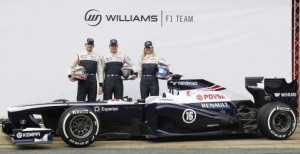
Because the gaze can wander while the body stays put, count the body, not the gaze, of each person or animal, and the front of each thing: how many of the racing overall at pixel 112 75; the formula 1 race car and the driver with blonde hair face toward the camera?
2

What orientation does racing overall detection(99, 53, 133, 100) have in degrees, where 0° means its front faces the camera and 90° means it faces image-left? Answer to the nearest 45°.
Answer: approximately 0°

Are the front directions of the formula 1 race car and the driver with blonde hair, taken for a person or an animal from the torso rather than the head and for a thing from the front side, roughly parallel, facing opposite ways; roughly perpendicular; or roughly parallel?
roughly perpendicular

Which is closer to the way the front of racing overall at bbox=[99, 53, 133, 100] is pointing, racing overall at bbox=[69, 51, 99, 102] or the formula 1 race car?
the formula 1 race car

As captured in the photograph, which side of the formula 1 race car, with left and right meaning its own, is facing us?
left

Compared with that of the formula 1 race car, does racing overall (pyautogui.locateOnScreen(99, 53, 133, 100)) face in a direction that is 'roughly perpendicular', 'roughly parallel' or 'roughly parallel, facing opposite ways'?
roughly perpendicular

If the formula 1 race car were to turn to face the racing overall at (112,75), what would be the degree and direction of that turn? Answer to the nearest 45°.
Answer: approximately 45° to its right

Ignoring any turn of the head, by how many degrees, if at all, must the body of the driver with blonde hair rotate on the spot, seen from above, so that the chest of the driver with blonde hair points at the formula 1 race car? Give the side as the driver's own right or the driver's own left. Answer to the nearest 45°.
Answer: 0° — they already face it
